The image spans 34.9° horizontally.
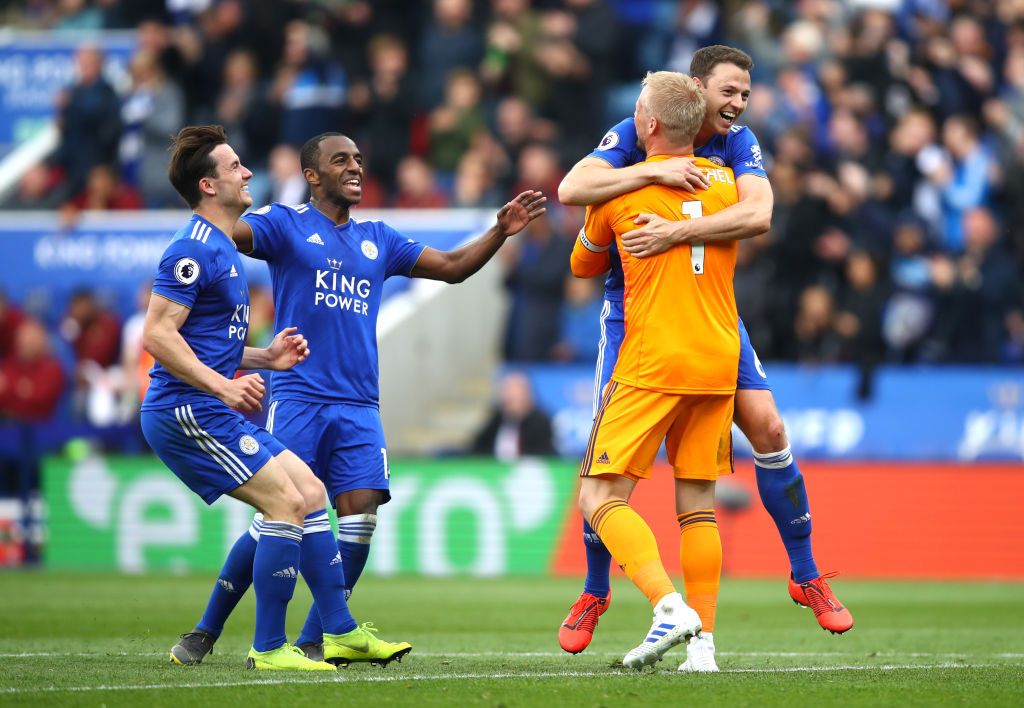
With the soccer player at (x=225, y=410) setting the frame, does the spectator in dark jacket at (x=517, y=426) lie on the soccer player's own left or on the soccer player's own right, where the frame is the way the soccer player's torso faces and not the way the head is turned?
on the soccer player's own left

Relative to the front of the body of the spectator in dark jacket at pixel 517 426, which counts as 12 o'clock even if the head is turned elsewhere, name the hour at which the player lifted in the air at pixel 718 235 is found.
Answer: The player lifted in the air is roughly at 12 o'clock from the spectator in dark jacket.

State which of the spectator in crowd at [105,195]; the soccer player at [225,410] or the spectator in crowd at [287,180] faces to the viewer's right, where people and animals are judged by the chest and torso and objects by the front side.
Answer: the soccer player

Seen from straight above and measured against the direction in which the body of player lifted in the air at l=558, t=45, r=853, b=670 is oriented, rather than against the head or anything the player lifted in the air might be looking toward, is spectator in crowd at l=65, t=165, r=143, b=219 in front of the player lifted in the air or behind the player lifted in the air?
behind

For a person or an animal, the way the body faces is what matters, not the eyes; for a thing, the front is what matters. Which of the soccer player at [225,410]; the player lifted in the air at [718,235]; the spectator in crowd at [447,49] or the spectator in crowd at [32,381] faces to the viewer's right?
the soccer player

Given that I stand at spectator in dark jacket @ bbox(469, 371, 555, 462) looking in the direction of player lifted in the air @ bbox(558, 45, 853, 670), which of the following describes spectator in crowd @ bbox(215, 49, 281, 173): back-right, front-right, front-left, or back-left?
back-right

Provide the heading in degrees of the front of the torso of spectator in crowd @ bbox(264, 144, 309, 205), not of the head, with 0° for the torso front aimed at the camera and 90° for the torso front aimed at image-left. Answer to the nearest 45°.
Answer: approximately 0°

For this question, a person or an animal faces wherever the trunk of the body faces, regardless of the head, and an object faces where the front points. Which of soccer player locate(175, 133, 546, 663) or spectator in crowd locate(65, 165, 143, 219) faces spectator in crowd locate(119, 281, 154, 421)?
spectator in crowd locate(65, 165, 143, 219)

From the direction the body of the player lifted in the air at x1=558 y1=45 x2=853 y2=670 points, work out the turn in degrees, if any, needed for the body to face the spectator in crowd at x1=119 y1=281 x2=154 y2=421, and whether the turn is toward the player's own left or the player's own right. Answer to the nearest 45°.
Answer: approximately 135° to the player's own right

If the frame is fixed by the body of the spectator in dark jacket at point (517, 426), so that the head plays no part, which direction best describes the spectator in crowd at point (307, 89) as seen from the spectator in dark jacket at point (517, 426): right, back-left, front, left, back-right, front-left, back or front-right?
back-right
